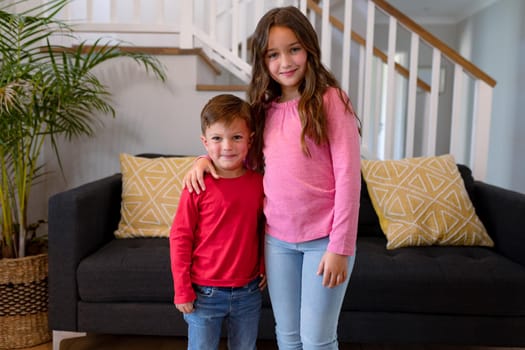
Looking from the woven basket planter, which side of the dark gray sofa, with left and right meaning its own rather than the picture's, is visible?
right

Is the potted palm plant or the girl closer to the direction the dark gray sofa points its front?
the girl

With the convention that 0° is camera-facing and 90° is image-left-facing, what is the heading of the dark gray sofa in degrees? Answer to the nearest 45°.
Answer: approximately 0°

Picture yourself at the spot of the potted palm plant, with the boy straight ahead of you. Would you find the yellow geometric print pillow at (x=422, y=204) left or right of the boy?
left

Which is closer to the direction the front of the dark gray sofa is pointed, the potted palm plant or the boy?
the boy
